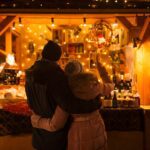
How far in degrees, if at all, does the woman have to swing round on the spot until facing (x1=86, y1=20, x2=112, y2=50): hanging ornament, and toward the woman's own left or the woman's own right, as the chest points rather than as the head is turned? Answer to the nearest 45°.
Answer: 0° — they already face it

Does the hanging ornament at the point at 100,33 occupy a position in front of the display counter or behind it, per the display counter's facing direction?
behind

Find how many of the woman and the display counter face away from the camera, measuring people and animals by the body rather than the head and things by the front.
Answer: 1

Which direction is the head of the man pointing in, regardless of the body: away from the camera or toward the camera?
away from the camera

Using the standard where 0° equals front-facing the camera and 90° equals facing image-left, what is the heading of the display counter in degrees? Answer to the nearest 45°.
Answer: approximately 0°

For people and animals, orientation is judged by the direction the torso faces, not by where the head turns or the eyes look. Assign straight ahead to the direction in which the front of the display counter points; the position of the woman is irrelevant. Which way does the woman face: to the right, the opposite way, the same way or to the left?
the opposite way

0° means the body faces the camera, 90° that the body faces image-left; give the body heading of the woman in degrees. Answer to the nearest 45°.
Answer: approximately 180°
